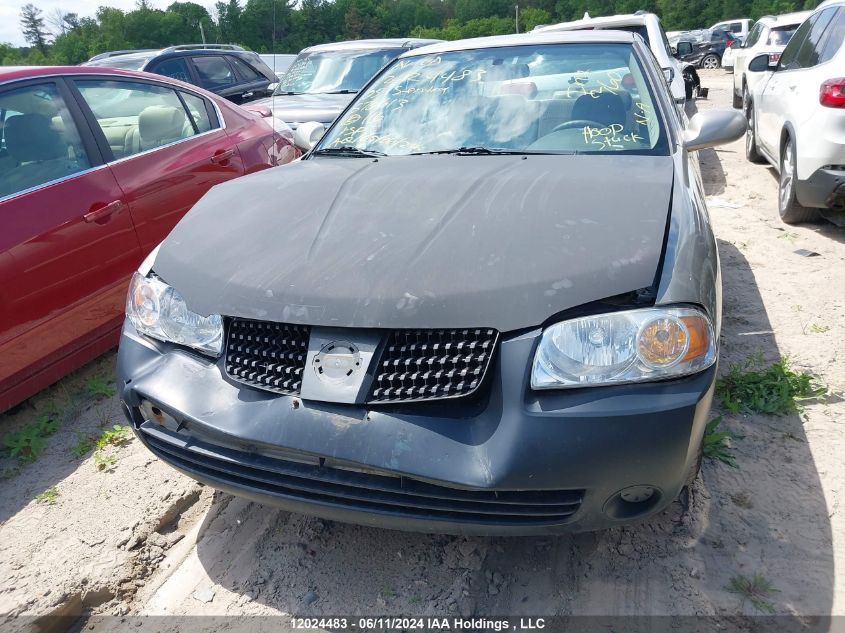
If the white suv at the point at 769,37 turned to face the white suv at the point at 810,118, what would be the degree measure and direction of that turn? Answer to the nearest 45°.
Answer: approximately 135° to its left

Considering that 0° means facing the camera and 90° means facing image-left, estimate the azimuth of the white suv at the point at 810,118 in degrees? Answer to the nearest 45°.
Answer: approximately 135°

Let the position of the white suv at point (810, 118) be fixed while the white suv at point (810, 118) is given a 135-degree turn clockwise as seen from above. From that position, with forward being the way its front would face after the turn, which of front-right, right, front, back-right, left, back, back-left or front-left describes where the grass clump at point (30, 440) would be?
back-right

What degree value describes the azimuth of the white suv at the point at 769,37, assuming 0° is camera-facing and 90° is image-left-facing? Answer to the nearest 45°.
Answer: approximately 135°

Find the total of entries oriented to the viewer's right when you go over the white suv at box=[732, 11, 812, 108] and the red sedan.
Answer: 0

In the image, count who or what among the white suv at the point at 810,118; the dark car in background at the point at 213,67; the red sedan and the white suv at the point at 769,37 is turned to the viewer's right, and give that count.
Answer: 0

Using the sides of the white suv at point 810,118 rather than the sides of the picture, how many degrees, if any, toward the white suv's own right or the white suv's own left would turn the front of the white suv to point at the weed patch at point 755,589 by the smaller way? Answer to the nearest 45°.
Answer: approximately 135° to the white suv's own left

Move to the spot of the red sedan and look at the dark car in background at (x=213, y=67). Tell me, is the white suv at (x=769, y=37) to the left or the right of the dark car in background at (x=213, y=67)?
right

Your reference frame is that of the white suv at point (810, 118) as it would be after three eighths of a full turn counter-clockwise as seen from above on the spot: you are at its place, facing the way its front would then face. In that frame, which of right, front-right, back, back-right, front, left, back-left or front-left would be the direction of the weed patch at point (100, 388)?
front-right

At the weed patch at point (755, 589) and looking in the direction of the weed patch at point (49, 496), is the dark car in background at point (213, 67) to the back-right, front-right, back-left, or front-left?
front-right

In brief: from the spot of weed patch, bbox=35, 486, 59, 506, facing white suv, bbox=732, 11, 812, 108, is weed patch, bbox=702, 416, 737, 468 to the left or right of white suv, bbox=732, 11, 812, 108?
right

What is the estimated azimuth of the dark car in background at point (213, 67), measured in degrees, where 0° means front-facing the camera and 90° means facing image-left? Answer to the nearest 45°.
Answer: approximately 45°

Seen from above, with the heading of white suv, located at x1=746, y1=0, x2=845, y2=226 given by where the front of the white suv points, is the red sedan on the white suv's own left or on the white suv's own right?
on the white suv's own left

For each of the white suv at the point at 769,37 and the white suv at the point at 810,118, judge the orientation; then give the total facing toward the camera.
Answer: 0
